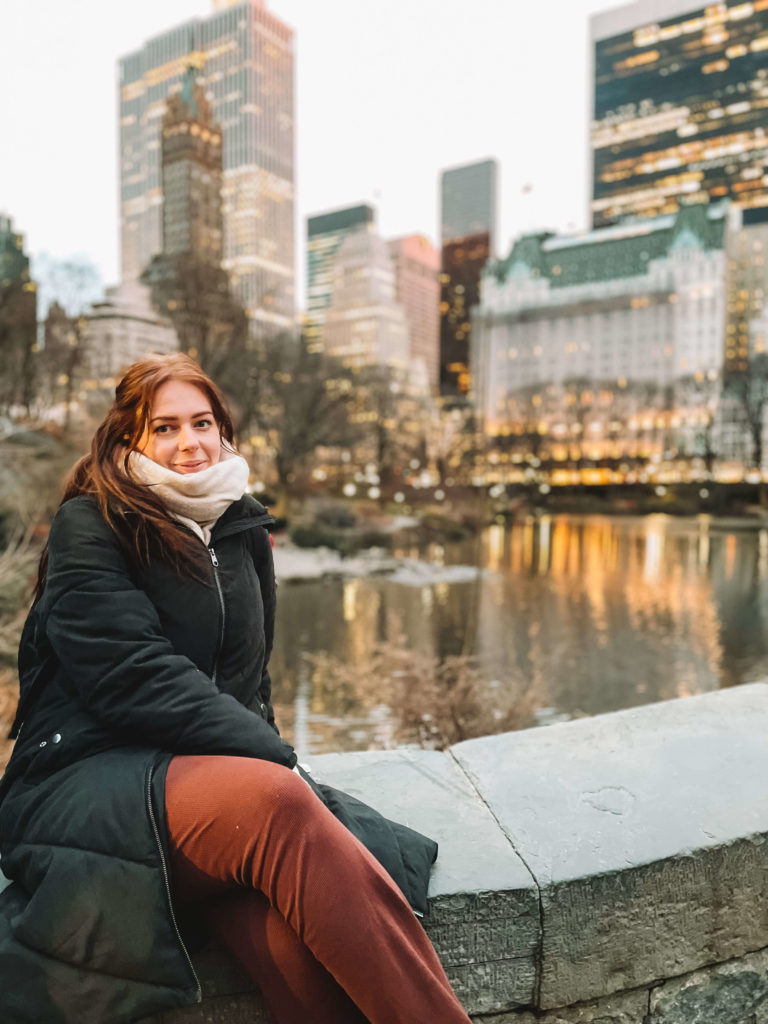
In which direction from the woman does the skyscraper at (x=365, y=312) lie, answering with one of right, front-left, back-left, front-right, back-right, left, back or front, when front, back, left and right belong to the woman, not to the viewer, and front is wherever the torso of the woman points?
back-left

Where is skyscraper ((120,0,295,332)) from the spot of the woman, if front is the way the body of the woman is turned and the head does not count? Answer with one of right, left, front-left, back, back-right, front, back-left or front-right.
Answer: back-left

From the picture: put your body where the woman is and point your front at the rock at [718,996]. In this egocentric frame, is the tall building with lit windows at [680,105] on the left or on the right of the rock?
left

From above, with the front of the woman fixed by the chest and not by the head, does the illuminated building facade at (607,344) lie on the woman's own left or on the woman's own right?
on the woman's own left

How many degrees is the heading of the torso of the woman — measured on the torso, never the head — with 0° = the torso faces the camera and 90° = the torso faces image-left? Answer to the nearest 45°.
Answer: approximately 315°

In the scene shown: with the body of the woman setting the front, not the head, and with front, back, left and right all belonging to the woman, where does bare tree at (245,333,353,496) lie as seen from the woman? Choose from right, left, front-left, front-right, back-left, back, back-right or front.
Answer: back-left

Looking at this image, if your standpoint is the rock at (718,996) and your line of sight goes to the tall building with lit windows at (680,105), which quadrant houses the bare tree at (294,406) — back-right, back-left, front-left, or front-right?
front-left

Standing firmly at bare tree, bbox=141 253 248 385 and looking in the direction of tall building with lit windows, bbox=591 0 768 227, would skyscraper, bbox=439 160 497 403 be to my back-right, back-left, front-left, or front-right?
front-left

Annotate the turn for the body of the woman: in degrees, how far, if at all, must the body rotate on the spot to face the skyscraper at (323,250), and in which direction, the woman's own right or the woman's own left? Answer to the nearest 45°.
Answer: approximately 135° to the woman's own left

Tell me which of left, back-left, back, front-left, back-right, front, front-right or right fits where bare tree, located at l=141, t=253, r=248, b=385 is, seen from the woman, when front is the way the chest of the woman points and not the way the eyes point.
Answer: back-left

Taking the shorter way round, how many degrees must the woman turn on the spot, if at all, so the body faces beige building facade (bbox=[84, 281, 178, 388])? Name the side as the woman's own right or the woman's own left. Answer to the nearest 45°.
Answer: approximately 135° to the woman's own left

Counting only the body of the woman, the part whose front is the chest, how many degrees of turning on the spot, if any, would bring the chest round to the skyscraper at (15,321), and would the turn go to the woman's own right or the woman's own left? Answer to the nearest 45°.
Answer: approximately 135° to the woman's own left
